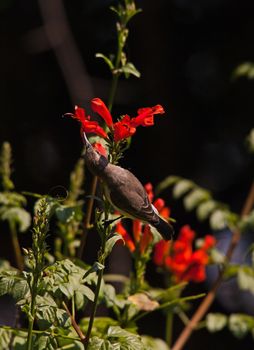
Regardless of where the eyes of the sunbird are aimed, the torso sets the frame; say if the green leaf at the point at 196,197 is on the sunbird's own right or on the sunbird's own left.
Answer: on the sunbird's own right

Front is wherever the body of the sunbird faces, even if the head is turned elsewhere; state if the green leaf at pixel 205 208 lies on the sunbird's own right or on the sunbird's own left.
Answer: on the sunbird's own right

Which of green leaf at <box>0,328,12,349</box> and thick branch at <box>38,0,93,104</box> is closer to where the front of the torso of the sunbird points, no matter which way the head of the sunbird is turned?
the green leaf

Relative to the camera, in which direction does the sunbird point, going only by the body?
to the viewer's left
